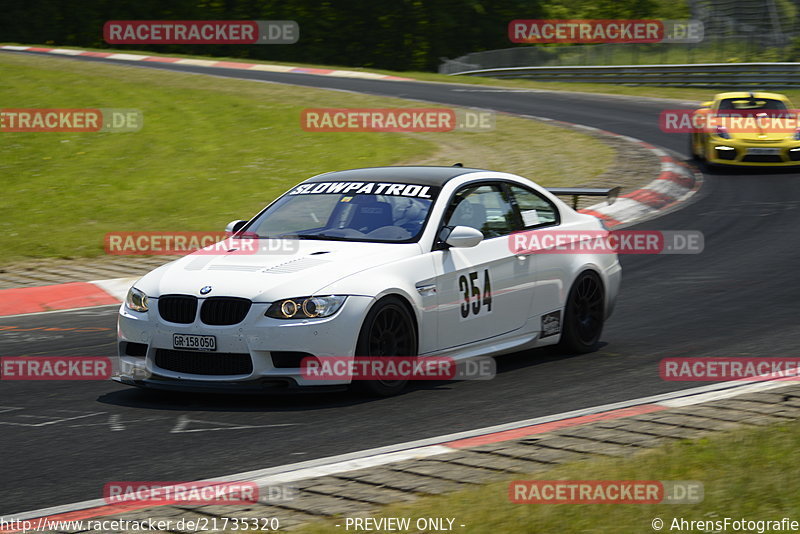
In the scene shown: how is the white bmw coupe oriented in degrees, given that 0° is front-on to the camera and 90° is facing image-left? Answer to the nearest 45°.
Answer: approximately 45°

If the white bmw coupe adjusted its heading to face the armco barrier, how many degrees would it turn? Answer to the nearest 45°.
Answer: approximately 135° to its right

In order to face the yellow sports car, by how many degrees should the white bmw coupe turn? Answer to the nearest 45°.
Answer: approximately 180°
